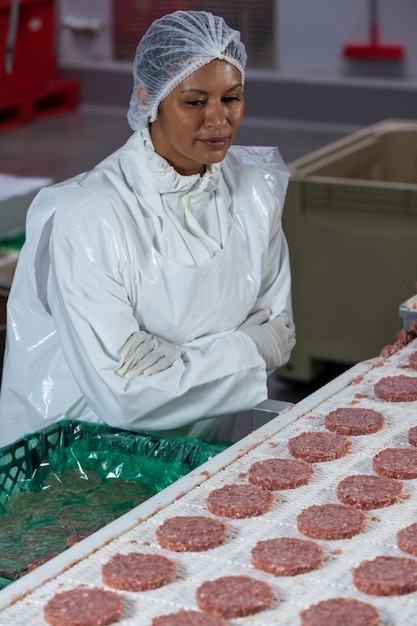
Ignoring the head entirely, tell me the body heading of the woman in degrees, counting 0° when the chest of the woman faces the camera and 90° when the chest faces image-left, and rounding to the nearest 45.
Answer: approximately 315°

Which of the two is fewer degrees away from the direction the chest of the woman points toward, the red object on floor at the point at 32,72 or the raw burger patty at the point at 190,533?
the raw burger patty

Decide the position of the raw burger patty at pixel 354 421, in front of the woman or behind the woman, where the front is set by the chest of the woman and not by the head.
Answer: in front

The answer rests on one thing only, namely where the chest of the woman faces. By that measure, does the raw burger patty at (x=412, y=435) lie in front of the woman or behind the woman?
in front

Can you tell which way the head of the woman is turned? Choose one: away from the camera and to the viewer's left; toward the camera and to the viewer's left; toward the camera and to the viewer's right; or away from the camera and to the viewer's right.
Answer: toward the camera and to the viewer's right

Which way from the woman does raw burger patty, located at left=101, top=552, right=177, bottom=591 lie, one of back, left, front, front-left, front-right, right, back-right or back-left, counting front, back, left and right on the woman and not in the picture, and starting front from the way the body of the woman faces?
front-right

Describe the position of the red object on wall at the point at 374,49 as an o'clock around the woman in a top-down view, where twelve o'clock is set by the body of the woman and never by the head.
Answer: The red object on wall is roughly at 8 o'clock from the woman.
